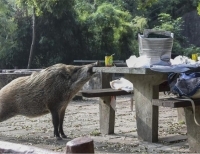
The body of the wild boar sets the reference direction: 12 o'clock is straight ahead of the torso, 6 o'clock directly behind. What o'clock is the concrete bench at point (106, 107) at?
The concrete bench is roughly at 12 o'clock from the wild boar.

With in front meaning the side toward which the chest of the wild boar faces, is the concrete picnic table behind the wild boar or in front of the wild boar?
in front

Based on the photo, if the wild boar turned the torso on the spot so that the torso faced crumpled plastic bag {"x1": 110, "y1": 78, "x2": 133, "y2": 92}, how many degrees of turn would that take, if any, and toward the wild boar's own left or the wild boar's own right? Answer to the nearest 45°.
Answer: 0° — it already faces it

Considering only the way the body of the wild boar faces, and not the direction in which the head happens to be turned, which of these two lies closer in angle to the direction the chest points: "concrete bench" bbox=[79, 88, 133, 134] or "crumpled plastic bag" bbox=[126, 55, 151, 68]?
the concrete bench

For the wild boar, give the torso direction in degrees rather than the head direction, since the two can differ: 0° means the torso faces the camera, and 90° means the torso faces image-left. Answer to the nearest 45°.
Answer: approximately 270°

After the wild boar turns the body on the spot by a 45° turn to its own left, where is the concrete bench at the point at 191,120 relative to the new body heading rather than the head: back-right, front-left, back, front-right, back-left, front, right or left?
right
